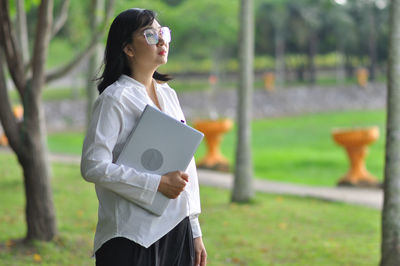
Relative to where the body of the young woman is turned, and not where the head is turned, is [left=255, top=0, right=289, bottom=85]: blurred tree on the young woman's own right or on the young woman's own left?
on the young woman's own left

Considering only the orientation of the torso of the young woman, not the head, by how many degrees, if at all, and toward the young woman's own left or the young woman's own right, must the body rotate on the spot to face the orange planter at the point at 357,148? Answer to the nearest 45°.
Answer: approximately 90° to the young woman's own left

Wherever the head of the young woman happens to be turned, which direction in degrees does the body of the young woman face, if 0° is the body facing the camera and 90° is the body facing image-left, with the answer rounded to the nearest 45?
approximately 315°

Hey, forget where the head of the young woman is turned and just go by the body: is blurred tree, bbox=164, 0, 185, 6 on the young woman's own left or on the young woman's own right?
on the young woman's own left

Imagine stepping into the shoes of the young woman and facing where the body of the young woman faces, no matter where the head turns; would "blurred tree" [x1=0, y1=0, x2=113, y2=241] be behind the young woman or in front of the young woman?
behind
